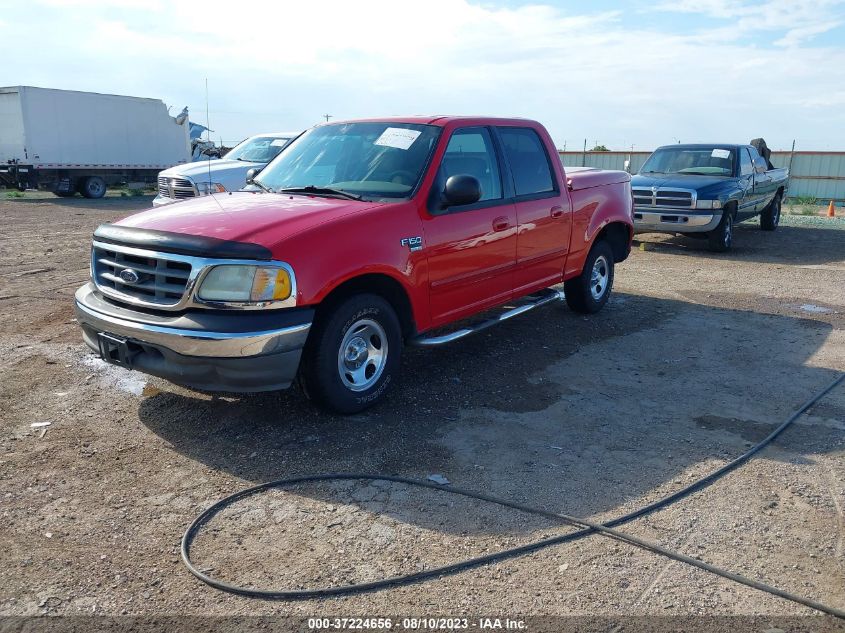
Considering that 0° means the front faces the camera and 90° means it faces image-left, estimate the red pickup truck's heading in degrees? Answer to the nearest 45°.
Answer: approximately 45°

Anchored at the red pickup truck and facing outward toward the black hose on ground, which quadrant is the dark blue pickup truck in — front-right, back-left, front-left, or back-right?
back-left

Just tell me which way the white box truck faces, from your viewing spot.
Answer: facing away from the viewer and to the right of the viewer

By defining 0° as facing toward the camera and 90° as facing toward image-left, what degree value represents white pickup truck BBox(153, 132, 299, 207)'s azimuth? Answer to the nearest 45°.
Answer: approximately 45°

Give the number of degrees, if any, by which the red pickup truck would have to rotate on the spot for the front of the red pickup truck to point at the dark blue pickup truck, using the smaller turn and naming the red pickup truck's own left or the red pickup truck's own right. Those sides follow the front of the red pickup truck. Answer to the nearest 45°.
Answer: approximately 180°

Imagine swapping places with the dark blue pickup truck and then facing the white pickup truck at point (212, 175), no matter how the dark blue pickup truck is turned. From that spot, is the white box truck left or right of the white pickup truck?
right

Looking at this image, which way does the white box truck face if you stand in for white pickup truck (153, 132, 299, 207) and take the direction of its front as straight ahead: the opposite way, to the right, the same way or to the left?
the opposite way

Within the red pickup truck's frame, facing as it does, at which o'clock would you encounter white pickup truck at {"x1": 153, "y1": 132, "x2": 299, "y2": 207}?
The white pickup truck is roughly at 4 o'clock from the red pickup truck.

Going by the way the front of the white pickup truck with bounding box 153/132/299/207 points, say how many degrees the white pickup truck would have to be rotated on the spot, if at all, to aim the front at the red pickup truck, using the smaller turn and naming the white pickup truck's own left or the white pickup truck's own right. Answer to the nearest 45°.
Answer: approximately 45° to the white pickup truck's own left
